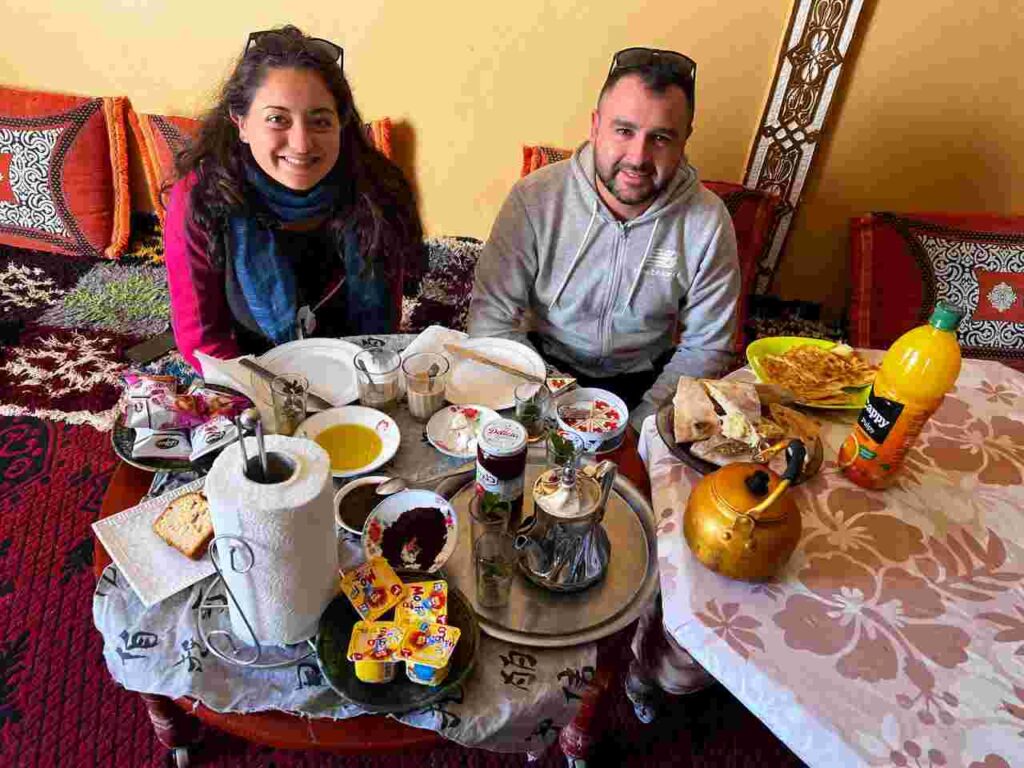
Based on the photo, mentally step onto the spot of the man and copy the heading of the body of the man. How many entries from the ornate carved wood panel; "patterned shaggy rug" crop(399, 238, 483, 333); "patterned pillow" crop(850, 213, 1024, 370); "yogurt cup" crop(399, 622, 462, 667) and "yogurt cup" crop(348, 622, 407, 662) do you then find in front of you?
2

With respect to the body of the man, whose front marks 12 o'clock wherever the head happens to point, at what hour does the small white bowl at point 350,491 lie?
The small white bowl is roughly at 1 o'clock from the man.

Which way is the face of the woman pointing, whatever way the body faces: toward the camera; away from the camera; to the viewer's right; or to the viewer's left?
toward the camera

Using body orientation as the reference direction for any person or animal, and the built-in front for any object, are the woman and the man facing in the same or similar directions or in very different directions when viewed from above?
same or similar directions

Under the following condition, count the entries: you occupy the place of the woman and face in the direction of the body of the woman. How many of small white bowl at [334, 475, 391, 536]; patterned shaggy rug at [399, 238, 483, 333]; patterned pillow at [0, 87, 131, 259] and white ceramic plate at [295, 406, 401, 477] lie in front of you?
2

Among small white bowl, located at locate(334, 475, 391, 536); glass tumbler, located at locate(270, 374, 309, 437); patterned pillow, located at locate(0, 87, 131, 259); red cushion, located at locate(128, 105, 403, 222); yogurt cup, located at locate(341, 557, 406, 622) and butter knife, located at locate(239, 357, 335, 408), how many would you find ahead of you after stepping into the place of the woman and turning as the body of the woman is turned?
4

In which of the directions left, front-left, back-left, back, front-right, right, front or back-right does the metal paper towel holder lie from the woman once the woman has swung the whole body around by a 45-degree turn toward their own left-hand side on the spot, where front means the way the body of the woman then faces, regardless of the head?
front-right

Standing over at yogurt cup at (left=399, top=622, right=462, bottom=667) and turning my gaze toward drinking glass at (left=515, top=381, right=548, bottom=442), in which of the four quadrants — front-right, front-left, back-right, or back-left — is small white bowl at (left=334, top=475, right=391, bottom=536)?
front-left

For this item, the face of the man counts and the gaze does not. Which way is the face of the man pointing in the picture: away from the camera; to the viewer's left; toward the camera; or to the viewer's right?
toward the camera

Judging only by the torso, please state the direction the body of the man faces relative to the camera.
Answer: toward the camera

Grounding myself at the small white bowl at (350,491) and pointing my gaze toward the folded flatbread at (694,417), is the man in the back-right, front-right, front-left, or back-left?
front-left

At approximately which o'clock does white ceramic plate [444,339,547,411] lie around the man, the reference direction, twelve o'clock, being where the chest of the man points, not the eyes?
The white ceramic plate is roughly at 1 o'clock from the man.

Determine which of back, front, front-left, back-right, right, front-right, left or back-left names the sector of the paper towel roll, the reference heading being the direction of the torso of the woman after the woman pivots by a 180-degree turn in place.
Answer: back

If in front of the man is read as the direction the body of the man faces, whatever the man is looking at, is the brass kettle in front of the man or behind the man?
in front

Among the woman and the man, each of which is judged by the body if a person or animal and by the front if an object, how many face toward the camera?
2

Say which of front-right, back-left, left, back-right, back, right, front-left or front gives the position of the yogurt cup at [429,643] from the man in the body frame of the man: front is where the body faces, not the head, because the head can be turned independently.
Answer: front

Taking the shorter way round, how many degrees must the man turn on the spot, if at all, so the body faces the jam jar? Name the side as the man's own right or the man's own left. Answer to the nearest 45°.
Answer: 0° — they already face it

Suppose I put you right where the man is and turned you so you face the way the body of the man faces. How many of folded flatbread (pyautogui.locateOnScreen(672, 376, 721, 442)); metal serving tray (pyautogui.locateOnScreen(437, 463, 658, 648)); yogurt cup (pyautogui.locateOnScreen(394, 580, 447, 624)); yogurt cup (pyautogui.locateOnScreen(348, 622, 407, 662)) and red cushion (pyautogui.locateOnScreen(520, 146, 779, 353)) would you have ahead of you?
4

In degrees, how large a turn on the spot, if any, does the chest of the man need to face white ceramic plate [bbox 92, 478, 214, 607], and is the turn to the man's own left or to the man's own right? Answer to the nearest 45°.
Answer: approximately 45° to the man's own right

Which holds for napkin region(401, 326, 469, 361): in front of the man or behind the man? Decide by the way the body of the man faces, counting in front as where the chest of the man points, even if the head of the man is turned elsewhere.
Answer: in front

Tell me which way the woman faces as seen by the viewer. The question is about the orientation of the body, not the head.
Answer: toward the camera
